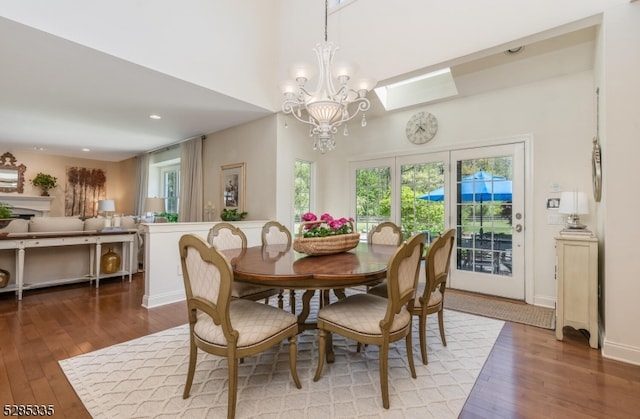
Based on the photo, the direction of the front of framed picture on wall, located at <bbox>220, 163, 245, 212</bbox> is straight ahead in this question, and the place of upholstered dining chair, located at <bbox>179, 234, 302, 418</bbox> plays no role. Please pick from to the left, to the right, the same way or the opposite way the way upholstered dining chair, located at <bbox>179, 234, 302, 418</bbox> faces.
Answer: the opposite way

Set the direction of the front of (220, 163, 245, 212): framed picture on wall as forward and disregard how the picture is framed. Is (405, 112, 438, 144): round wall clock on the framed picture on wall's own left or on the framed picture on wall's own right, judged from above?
on the framed picture on wall's own left

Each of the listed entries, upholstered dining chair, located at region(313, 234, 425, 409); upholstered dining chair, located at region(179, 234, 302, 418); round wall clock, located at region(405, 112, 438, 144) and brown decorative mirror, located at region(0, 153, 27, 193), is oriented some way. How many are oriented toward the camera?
2

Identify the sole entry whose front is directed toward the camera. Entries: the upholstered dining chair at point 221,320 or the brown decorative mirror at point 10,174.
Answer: the brown decorative mirror

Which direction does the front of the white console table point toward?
toward the camera

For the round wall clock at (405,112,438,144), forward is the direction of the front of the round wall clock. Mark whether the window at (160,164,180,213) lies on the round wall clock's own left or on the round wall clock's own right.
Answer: on the round wall clock's own right

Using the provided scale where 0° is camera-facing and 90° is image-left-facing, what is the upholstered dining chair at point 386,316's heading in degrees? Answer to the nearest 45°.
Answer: approximately 135°

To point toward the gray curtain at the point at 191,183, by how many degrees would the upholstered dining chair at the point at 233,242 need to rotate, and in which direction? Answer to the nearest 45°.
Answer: approximately 135° to its left

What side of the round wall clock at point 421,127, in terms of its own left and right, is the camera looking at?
front

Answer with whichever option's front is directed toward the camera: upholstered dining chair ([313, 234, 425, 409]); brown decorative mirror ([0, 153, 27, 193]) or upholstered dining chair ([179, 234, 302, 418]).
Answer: the brown decorative mirror

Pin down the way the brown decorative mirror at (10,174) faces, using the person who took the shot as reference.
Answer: facing the viewer

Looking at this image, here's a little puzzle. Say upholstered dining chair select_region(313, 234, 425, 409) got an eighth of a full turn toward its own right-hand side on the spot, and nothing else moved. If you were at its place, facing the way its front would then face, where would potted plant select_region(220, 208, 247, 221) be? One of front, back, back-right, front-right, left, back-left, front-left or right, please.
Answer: front-left

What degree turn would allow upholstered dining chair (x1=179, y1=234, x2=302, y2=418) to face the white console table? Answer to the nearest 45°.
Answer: approximately 90° to its left

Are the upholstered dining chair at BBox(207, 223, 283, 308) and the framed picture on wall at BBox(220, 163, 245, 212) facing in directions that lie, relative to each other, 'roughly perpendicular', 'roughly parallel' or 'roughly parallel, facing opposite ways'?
roughly perpendicular

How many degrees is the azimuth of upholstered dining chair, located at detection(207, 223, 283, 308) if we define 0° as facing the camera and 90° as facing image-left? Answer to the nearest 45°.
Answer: approximately 315°

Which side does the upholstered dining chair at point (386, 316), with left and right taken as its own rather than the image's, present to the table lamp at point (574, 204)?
right
